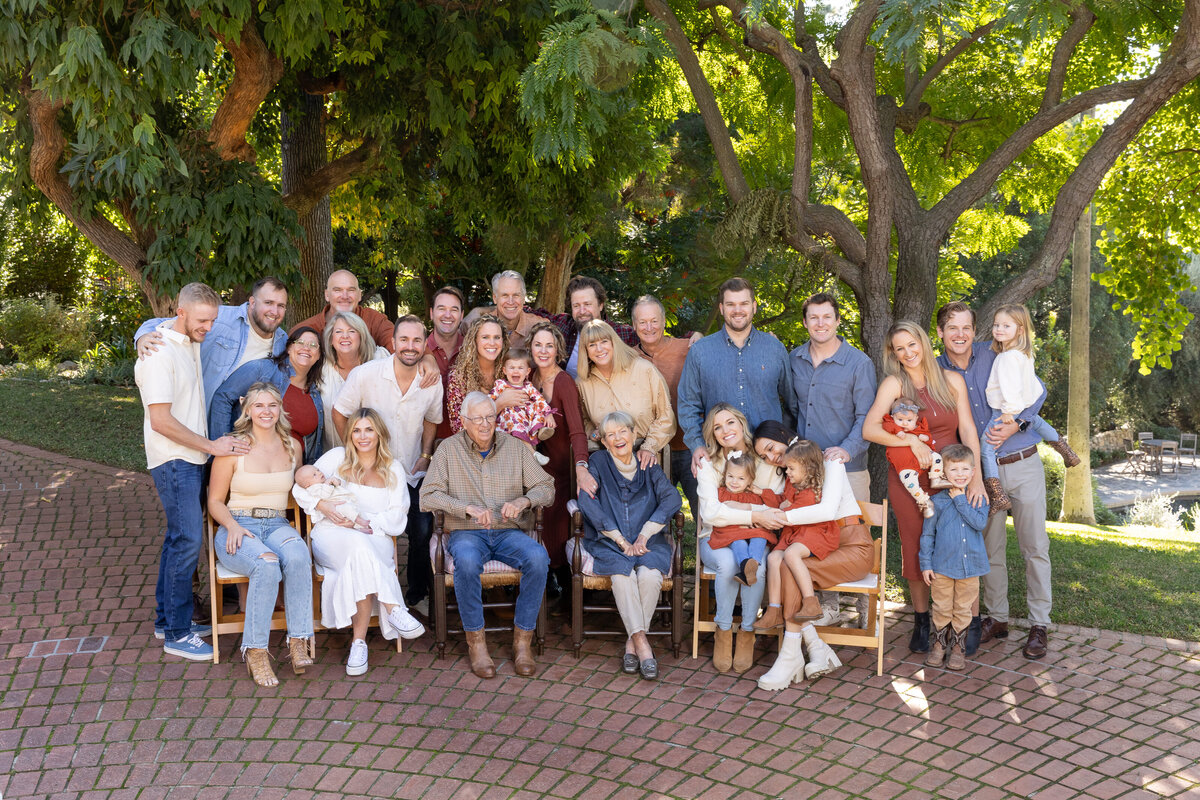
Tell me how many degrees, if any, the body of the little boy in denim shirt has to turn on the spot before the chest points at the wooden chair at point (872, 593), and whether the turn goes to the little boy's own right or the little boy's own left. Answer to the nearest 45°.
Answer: approximately 45° to the little boy's own right

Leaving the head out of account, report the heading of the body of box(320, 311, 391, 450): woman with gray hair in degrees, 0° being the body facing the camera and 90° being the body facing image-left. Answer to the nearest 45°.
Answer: approximately 0°

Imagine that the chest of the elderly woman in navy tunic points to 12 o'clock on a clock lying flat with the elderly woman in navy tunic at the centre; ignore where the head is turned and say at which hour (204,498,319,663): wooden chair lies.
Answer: The wooden chair is roughly at 3 o'clock from the elderly woman in navy tunic.
